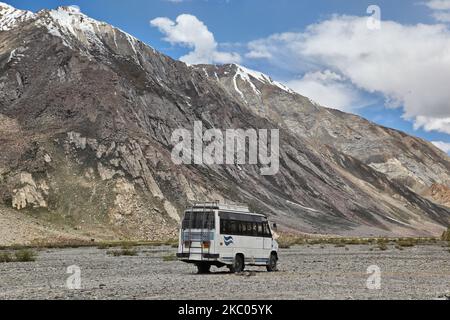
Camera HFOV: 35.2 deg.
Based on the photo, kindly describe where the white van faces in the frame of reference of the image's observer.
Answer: facing away from the viewer and to the right of the viewer
